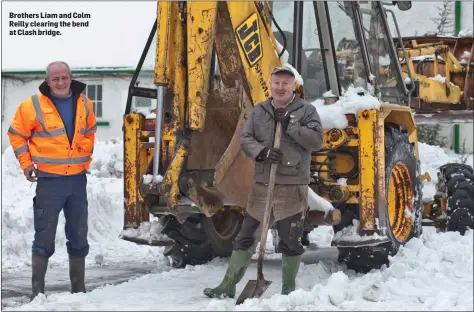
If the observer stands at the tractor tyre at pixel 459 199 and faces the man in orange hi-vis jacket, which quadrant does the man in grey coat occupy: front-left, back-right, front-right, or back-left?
front-left

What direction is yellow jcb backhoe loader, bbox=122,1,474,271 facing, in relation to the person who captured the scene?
facing away from the viewer and to the right of the viewer

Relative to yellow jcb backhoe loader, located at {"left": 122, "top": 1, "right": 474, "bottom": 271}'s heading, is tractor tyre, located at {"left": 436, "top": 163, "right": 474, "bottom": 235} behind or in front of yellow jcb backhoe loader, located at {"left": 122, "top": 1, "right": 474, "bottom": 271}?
in front

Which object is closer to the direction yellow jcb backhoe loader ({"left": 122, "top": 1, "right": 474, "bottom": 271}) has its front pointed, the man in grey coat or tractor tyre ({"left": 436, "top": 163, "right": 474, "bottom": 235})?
the tractor tyre

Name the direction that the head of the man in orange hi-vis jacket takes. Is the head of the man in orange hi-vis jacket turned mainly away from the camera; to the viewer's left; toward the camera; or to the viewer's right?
toward the camera

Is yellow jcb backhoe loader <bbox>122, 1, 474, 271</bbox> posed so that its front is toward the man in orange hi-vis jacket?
no

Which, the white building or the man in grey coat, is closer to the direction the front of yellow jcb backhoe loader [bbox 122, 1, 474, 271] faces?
the white building

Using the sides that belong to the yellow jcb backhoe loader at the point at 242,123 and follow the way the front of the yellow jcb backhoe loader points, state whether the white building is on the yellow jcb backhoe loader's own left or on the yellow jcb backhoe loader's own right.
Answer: on the yellow jcb backhoe loader's own left

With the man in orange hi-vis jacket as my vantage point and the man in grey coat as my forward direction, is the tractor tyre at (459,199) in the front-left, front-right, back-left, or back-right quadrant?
front-left
